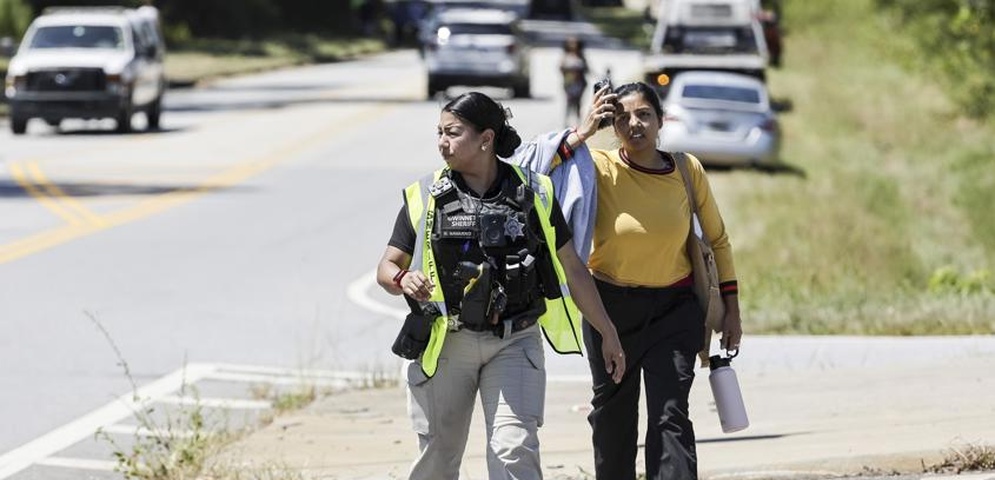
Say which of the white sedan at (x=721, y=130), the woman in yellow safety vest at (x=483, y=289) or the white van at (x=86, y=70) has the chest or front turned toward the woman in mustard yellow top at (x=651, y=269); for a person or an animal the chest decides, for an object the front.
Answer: the white van

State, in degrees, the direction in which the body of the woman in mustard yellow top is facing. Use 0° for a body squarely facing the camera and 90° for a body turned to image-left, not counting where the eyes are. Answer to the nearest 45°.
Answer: approximately 0°

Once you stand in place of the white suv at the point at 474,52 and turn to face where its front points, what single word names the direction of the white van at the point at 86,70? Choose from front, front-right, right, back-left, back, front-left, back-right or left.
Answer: back-left

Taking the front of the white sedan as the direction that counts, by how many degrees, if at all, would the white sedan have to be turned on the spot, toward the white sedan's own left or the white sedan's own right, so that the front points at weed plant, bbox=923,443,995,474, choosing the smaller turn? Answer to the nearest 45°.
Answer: approximately 180°

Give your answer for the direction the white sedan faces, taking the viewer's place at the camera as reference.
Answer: facing away from the viewer

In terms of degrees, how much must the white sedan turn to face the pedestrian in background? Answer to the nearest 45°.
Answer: approximately 45° to its left
